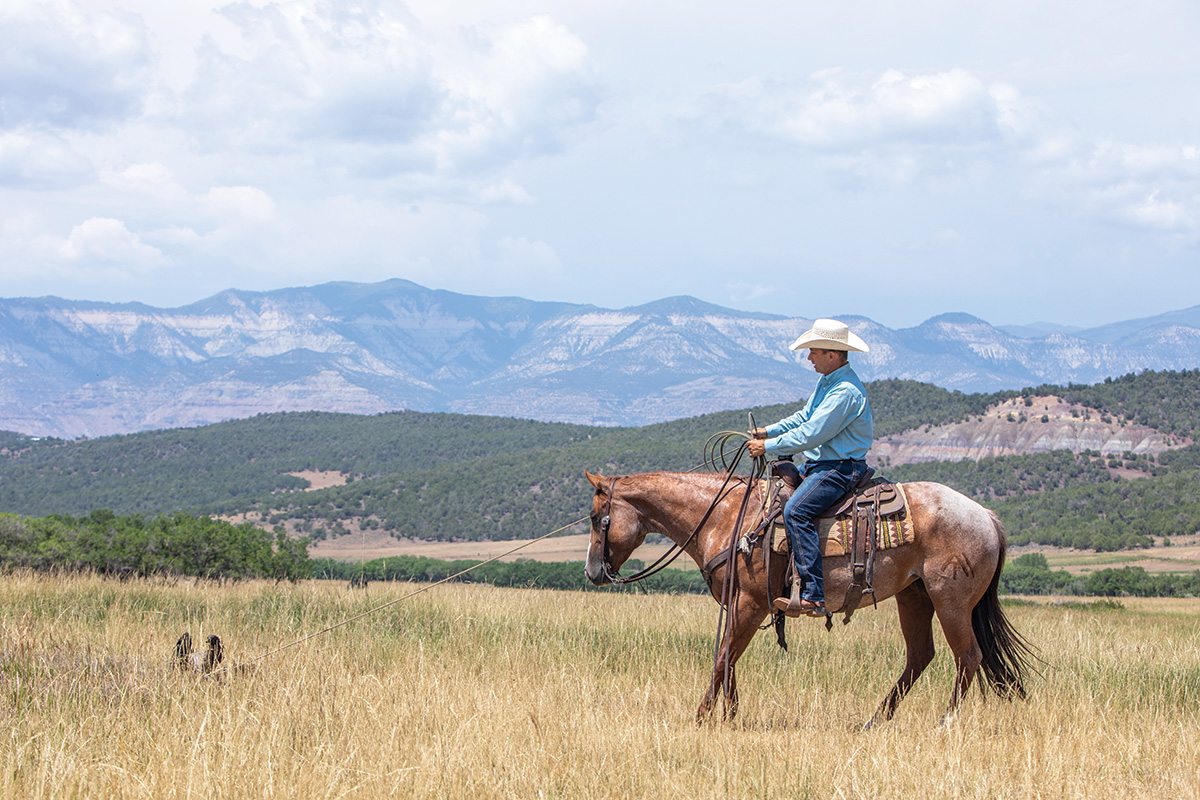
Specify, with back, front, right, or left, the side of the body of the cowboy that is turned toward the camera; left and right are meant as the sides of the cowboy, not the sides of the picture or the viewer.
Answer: left

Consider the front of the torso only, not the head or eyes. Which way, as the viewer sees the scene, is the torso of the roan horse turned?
to the viewer's left

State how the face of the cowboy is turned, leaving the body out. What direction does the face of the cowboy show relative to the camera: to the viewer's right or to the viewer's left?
to the viewer's left
